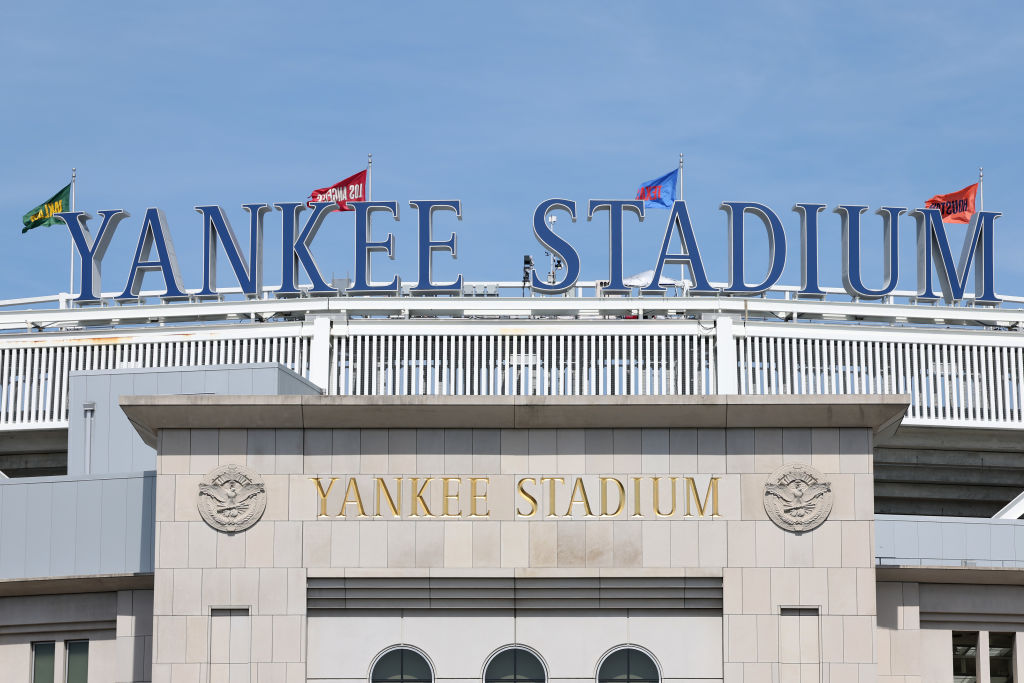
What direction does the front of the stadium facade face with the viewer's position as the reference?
facing the viewer
